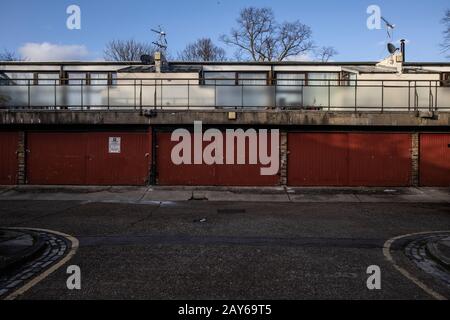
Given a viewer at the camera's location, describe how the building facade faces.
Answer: facing the viewer
